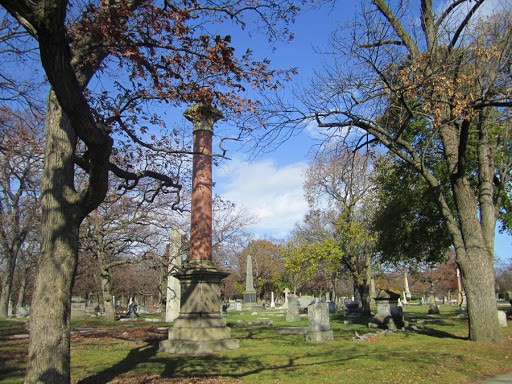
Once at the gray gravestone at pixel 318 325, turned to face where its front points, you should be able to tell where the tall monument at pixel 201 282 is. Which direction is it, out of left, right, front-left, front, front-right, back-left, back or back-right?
front-right

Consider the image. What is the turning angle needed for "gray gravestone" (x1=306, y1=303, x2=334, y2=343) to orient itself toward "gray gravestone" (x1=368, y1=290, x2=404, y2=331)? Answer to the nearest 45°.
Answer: approximately 135° to its left

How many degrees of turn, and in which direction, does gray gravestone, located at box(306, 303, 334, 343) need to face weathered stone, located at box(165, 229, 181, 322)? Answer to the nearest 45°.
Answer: approximately 135° to its right

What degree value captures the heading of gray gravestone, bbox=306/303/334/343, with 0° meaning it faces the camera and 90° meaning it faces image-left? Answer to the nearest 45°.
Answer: approximately 0°
